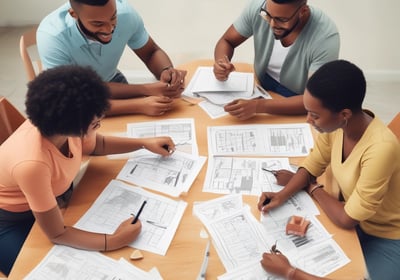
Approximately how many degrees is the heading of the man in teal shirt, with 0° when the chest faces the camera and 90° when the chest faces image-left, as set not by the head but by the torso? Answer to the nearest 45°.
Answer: approximately 45°

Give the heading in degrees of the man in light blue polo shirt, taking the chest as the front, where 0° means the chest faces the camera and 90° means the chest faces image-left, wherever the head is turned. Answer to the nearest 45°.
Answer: approximately 315°

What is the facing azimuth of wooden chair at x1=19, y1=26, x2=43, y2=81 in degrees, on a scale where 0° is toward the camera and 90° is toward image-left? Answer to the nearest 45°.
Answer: approximately 315°

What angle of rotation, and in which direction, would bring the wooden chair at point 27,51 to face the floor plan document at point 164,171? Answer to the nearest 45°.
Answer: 0° — it already faces it
